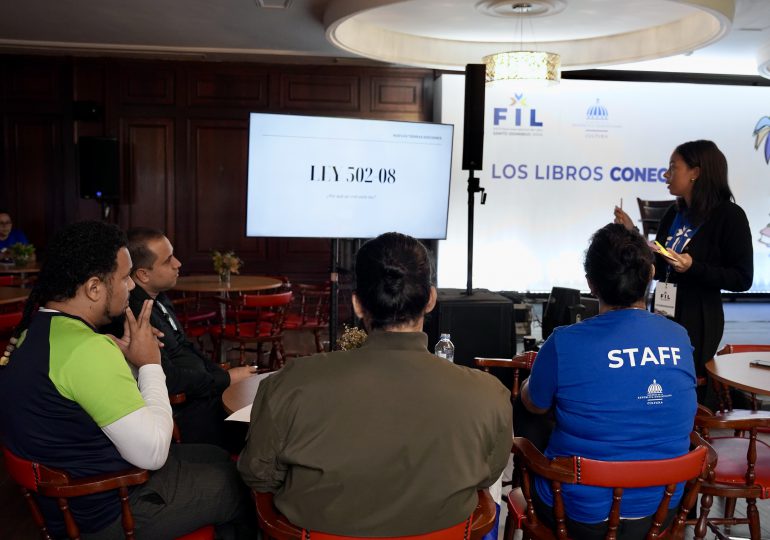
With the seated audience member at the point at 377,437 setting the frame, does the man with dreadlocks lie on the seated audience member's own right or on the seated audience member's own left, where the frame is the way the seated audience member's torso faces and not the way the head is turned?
on the seated audience member's own left

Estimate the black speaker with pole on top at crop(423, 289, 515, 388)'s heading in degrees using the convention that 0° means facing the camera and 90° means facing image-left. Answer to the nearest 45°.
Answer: approximately 0°

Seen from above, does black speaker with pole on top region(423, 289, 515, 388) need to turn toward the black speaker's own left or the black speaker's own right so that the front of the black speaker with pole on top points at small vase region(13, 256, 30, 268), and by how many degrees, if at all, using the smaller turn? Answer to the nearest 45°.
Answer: approximately 135° to the black speaker's own right

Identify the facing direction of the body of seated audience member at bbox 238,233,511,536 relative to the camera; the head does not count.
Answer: away from the camera

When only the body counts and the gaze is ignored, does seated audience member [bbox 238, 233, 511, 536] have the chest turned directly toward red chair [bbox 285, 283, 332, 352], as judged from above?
yes

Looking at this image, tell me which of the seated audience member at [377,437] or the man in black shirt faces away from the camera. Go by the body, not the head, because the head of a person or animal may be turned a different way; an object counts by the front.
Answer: the seated audience member

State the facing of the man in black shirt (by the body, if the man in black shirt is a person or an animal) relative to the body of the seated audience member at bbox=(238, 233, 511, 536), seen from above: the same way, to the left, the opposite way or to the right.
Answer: to the right

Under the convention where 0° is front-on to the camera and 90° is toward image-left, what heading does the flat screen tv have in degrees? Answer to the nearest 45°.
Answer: approximately 0°

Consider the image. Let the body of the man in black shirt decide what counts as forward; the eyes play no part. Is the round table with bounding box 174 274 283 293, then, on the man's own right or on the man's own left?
on the man's own left

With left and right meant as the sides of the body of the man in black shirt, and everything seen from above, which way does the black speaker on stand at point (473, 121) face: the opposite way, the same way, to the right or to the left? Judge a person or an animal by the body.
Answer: to the right

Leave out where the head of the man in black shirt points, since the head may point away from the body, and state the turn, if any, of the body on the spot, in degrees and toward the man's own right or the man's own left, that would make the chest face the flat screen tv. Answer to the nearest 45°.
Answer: approximately 45° to the man's own left

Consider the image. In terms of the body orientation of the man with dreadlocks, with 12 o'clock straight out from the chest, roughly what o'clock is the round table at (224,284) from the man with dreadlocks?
The round table is roughly at 11 o'clock from the man with dreadlocks.

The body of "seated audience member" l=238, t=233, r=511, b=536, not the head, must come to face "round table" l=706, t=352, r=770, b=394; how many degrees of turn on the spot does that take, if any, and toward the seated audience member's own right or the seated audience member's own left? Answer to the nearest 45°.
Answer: approximately 45° to the seated audience member's own right

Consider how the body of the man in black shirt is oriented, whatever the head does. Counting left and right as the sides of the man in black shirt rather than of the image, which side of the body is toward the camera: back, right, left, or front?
right
